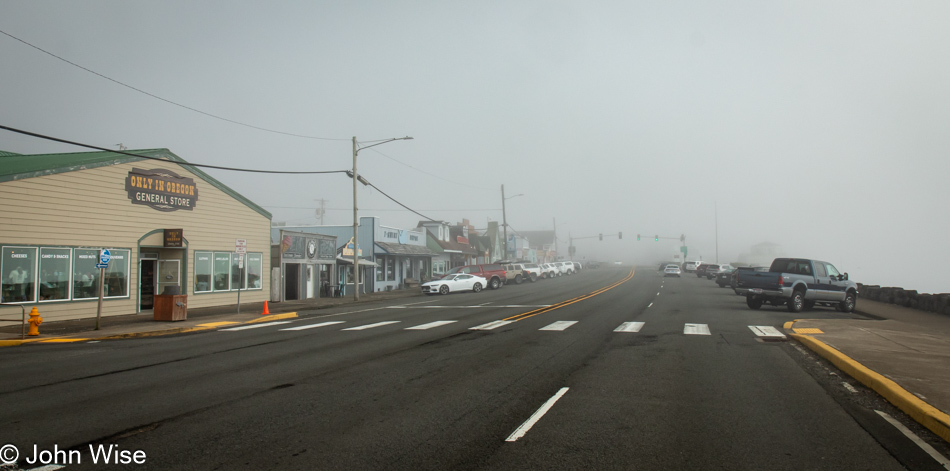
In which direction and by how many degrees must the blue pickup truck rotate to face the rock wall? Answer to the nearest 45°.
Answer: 0° — it already faces it

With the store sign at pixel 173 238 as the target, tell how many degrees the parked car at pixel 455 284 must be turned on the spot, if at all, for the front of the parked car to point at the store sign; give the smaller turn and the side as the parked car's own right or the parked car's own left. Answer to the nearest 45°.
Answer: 0° — it already faces it

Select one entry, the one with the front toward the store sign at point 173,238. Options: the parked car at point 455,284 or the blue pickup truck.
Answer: the parked car

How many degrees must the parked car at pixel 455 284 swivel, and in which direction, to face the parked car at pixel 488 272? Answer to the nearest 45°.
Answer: approximately 180°

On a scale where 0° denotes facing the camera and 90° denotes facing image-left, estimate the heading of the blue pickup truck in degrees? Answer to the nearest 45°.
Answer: approximately 225°

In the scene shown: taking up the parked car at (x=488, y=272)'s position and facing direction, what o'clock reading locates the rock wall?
The rock wall is roughly at 9 o'clock from the parked car.

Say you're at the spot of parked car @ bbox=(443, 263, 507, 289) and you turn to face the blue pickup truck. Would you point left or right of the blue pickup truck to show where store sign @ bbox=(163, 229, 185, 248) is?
right

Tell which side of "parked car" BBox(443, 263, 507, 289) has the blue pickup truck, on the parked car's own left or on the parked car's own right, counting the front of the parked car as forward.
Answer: on the parked car's own left

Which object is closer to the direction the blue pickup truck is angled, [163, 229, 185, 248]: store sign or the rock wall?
the rock wall

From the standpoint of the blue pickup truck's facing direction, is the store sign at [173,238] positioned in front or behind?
behind

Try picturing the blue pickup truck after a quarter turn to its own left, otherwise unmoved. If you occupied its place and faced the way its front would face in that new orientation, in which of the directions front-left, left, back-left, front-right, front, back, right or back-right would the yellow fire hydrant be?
left

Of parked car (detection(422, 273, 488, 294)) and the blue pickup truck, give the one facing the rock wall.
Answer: the blue pickup truck

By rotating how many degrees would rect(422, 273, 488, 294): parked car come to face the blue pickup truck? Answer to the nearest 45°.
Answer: approximately 90° to its left

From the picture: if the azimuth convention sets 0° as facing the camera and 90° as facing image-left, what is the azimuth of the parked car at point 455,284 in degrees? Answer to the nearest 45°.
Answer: approximately 45°

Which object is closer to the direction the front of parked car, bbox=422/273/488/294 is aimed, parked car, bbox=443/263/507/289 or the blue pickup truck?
the blue pickup truck

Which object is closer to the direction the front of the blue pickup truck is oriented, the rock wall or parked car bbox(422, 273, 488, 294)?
the rock wall
